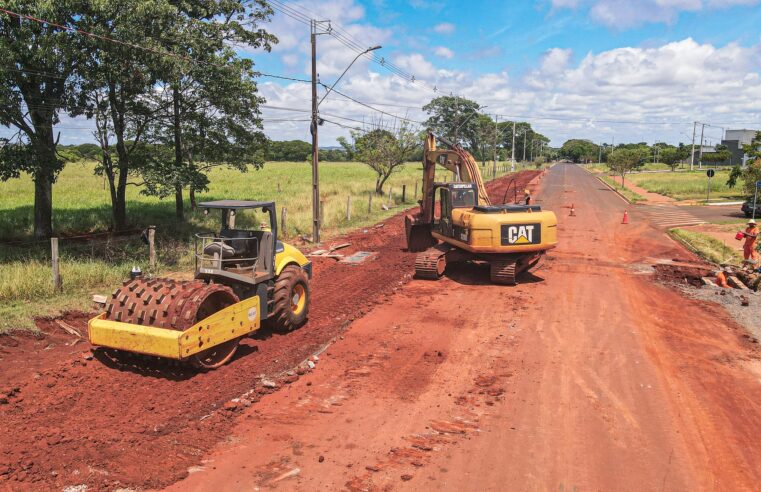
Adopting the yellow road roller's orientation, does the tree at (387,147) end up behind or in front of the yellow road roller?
behind

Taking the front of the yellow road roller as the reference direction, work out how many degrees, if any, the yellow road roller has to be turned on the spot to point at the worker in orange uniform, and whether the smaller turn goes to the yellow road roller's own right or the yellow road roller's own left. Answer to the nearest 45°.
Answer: approximately 135° to the yellow road roller's own left

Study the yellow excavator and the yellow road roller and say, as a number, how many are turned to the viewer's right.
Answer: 0

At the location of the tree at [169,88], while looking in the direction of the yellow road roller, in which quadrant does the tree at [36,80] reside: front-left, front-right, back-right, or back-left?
front-right

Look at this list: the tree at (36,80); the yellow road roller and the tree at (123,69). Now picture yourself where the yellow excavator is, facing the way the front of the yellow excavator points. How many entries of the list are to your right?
0

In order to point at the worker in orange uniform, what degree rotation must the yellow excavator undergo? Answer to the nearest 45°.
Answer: approximately 90° to its right

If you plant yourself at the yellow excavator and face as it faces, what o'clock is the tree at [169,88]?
The tree is roughly at 11 o'clock from the yellow excavator.

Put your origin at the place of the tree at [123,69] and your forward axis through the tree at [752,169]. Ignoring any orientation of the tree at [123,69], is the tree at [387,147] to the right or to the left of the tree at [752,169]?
left

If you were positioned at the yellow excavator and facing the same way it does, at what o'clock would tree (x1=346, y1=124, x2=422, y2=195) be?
The tree is roughly at 1 o'clock from the yellow excavator.

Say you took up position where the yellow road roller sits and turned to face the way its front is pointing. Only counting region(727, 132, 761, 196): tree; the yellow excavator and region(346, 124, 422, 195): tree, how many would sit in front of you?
0

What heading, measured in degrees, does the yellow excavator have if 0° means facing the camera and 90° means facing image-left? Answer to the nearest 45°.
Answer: approximately 135°

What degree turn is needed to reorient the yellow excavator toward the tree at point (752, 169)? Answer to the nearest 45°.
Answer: approximately 90° to its right

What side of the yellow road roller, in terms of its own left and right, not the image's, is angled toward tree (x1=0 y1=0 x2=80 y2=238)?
right

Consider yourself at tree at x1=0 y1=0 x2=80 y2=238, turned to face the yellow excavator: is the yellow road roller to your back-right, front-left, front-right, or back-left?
front-right

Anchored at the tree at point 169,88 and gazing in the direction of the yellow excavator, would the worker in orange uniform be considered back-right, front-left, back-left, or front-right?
front-left

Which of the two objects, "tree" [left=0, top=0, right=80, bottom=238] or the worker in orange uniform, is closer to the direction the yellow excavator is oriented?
the tree

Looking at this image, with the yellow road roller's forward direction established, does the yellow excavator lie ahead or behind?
behind

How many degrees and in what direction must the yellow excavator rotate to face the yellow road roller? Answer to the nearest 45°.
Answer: approximately 90° to its left

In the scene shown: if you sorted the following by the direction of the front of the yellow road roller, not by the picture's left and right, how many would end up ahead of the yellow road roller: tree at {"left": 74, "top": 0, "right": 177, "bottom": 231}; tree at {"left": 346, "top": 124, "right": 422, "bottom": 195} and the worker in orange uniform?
0
